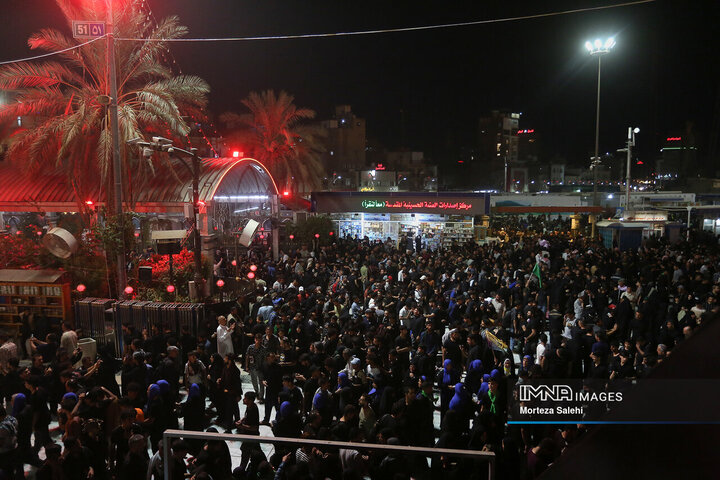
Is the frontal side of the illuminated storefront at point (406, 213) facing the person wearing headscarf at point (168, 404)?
yes

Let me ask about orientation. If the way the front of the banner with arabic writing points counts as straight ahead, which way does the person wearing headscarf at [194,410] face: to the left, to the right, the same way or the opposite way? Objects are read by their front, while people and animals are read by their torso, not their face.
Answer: the opposite way

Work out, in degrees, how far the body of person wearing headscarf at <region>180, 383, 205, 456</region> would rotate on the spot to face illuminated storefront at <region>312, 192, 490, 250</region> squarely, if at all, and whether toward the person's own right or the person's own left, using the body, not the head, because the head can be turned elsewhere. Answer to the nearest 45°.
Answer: approximately 45° to the person's own right

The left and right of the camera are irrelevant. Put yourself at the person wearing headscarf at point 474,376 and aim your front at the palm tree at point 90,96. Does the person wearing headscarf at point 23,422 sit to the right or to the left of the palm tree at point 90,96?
left

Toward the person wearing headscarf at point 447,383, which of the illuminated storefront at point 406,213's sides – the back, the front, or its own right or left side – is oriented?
front

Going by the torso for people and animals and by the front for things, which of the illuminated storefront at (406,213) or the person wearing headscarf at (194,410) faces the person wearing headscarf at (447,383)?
the illuminated storefront

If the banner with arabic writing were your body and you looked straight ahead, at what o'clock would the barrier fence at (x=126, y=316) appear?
The barrier fence is roughly at 1 o'clock from the banner with arabic writing.

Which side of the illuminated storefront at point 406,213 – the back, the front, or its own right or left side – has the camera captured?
front

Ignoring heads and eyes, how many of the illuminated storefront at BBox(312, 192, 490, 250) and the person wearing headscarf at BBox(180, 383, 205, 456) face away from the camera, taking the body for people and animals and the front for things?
1

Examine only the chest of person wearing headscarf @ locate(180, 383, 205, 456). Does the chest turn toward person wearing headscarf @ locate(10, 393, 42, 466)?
no

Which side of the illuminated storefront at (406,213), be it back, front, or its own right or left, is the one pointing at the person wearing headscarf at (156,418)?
front

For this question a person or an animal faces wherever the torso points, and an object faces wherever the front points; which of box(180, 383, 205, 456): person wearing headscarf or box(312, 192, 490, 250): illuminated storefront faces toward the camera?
the illuminated storefront

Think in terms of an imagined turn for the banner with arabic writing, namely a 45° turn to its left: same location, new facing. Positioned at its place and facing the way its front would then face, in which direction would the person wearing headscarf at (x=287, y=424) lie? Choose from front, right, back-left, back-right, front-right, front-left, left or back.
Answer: front-right

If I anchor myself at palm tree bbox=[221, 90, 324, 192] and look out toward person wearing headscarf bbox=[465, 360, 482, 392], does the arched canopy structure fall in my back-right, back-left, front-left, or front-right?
front-right

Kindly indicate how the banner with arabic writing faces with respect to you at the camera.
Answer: facing the viewer

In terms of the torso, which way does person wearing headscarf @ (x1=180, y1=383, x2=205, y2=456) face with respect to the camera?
away from the camera

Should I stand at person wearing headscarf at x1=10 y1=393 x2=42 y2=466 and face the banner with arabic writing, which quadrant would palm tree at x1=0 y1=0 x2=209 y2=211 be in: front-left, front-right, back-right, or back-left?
front-left

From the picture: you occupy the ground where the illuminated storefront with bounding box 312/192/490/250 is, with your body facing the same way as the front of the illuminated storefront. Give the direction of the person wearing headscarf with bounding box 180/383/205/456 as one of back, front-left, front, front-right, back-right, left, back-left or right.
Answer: front

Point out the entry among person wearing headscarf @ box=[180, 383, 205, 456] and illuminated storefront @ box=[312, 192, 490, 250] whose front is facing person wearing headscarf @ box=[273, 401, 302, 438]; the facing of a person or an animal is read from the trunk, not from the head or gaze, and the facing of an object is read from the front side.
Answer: the illuminated storefront

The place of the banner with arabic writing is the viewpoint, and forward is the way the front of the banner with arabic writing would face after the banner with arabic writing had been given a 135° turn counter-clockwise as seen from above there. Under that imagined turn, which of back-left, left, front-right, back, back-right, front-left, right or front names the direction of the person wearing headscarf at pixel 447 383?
back-right

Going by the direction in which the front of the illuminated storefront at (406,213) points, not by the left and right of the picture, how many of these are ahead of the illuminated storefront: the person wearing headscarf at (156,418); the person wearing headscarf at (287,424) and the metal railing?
3

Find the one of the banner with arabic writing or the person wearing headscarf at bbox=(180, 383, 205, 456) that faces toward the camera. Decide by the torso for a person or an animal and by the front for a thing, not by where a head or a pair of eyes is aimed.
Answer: the banner with arabic writing
